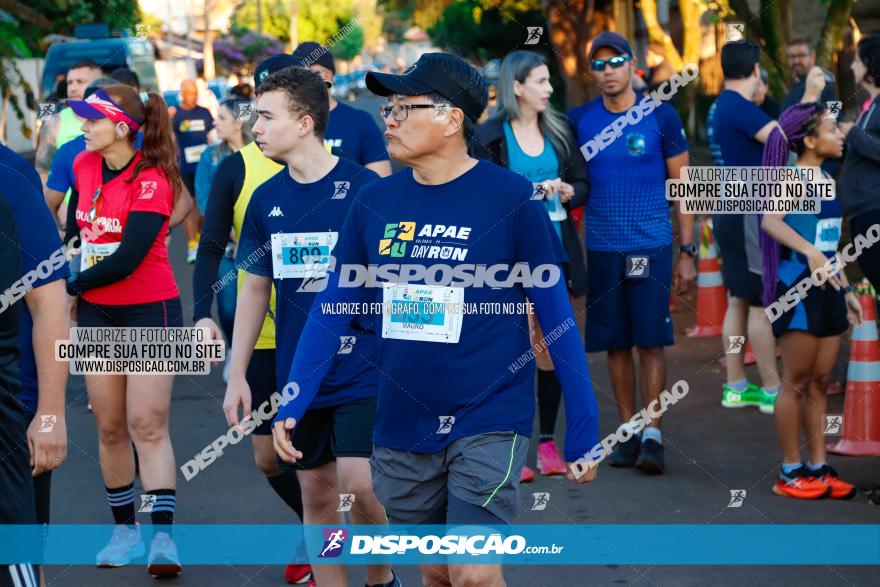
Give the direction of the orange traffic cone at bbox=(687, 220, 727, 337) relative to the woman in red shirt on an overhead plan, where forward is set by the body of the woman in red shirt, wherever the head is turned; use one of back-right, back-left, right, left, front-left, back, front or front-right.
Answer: back

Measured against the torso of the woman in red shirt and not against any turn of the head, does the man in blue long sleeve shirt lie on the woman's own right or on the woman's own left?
on the woman's own left

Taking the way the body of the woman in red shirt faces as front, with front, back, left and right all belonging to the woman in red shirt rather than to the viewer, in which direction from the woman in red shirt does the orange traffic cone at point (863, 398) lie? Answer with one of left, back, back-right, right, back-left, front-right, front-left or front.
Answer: back-left

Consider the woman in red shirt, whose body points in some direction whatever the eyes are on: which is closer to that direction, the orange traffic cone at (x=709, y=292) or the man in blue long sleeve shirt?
the man in blue long sleeve shirt

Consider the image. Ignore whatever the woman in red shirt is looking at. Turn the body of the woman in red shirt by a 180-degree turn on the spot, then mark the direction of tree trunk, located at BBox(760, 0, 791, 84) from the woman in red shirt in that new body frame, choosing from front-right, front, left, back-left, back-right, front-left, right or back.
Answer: front

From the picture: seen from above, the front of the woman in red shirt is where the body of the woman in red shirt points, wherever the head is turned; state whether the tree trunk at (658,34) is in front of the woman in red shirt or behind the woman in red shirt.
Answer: behind

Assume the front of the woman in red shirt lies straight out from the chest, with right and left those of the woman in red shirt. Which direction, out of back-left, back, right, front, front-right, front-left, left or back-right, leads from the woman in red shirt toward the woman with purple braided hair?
back-left

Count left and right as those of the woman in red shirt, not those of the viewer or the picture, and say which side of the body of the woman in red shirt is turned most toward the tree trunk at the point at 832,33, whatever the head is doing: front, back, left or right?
back

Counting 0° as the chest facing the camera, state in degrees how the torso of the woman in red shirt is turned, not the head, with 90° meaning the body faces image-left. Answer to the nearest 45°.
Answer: approximately 45°
